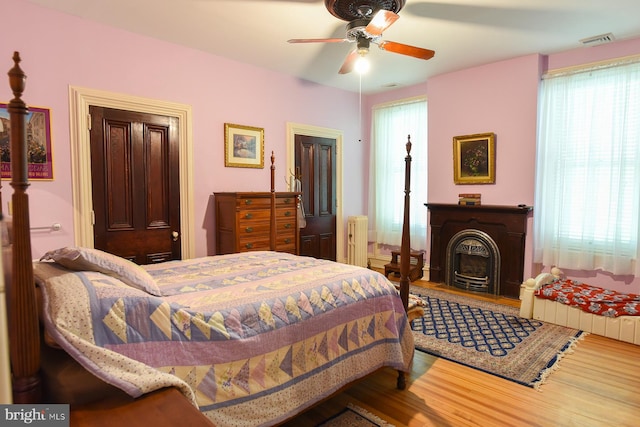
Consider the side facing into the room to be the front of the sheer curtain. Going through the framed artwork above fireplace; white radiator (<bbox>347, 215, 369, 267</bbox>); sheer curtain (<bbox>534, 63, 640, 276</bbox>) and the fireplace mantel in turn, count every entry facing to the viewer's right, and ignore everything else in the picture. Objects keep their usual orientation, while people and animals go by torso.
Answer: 0

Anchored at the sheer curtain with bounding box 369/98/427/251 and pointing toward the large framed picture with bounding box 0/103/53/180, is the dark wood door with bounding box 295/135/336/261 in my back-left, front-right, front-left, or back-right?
front-right

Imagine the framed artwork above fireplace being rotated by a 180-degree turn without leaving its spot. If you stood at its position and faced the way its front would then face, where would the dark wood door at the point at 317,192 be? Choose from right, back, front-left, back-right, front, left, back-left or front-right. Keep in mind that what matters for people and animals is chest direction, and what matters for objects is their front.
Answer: back-left

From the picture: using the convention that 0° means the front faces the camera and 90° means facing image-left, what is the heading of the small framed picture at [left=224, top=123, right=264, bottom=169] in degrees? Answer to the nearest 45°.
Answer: approximately 315°

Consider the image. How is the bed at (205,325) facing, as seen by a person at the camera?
facing away from the viewer and to the right of the viewer

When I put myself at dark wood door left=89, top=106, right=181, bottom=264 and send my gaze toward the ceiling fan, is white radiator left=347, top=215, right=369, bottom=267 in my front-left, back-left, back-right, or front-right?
front-left

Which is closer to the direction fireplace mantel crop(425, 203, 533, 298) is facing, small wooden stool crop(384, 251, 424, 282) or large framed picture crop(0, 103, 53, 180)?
the large framed picture

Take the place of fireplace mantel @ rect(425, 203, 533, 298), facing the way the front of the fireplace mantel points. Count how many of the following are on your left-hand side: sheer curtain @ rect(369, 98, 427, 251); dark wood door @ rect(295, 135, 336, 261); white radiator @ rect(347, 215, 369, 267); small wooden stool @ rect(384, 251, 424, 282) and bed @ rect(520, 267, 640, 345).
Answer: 1

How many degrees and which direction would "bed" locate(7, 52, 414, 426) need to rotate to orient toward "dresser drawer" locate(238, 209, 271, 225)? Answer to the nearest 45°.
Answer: approximately 45° to its left

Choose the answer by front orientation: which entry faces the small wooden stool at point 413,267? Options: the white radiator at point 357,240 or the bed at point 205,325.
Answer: the bed

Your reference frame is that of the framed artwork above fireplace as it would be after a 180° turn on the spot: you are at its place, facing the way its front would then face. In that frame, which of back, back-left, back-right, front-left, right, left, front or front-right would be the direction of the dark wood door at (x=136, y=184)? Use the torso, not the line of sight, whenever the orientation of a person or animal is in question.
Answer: back

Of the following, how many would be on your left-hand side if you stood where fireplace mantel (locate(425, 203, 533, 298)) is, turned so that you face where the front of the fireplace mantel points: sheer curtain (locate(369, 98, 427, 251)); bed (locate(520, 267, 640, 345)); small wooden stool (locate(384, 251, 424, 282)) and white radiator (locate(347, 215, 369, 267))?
1

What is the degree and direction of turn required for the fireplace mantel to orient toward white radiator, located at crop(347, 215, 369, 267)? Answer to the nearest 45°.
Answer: approximately 45° to its right
